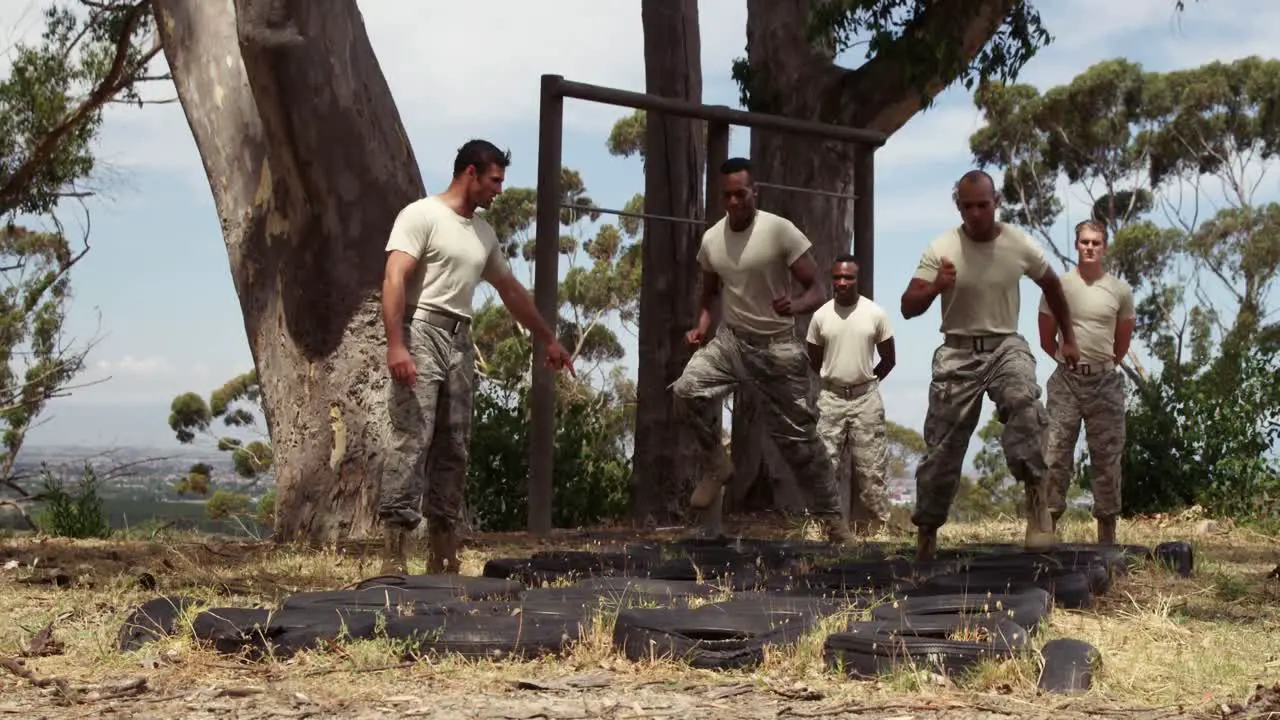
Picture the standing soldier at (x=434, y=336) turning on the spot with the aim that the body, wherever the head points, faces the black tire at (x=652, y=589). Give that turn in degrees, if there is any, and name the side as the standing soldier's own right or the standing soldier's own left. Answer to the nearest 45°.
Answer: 0° — they already face it

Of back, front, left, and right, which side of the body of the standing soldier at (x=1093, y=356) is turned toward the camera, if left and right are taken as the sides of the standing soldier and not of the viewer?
front

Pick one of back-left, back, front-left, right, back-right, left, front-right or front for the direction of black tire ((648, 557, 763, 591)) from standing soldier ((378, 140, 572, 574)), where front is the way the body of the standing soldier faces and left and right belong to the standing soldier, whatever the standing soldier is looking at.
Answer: front-left

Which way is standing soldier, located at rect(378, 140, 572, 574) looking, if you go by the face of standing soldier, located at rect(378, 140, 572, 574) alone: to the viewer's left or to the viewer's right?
to the viewer's right

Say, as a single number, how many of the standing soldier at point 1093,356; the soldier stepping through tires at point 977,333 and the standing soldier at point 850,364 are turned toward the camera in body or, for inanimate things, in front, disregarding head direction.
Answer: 3

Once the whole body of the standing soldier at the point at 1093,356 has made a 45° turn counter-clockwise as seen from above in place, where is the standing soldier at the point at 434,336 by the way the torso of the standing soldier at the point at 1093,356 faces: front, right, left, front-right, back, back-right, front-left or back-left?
right

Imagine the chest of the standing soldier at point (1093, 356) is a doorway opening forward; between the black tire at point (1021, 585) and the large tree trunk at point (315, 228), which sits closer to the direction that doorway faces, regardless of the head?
the black tire

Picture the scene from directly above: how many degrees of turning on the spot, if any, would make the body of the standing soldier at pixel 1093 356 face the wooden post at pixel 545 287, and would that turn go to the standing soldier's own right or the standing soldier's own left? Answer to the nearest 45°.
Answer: approximately 90° to the standing soldier's own right

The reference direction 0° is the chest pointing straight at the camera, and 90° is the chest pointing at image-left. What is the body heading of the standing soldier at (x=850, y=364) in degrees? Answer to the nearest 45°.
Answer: approximately 0°

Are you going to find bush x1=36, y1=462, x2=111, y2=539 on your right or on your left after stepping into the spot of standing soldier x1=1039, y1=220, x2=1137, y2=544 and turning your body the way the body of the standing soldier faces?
on your right

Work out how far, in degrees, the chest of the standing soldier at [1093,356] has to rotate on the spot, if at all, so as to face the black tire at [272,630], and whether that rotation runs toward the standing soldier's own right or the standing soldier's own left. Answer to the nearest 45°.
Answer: approximately 45° to the standing soldier's own right

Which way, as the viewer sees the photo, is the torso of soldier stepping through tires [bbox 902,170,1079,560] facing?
toward the camera

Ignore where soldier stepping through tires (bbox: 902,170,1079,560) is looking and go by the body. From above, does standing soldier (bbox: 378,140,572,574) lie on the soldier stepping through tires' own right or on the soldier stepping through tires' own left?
on the soldier stepping through tires' own right

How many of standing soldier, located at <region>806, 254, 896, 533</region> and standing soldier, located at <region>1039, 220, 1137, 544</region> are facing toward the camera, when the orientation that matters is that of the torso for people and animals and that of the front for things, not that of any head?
2
